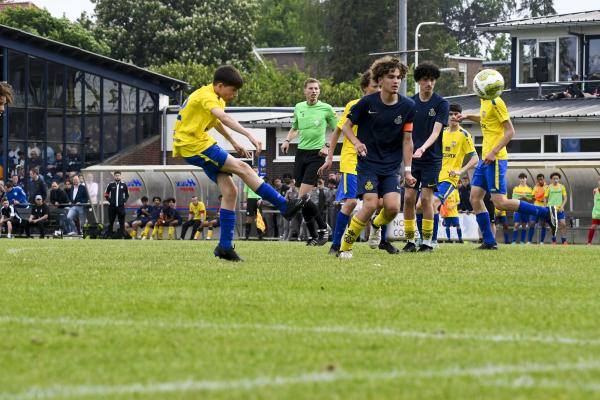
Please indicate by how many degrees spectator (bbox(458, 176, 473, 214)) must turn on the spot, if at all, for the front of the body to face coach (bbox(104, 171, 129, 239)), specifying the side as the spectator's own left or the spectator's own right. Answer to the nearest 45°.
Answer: approximately 90° to the spectator's own right

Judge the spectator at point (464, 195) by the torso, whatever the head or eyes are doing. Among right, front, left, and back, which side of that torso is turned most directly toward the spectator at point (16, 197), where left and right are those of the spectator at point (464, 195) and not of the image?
right

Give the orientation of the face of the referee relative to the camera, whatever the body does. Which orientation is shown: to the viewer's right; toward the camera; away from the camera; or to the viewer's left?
toward the camera

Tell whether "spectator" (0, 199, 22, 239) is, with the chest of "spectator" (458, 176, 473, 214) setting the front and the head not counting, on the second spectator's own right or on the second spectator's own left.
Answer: on the second spectator's own right

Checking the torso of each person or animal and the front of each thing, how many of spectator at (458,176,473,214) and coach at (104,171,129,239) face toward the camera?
2

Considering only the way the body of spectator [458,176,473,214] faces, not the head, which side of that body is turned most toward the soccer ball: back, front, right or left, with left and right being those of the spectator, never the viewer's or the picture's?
front

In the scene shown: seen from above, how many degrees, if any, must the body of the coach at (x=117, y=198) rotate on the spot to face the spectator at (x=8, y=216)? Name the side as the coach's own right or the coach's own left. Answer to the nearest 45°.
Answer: approximately 135° to the coach's own right

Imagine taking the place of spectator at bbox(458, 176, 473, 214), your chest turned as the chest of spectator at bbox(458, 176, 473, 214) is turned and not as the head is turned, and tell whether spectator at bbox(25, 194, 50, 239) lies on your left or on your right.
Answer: on your right

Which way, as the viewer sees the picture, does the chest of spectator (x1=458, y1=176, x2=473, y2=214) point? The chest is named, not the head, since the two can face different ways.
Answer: toward the camera

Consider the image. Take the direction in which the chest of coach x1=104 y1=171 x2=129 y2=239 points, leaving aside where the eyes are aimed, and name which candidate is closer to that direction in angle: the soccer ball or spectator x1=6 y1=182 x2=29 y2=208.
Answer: the soccer ball
